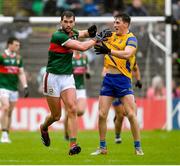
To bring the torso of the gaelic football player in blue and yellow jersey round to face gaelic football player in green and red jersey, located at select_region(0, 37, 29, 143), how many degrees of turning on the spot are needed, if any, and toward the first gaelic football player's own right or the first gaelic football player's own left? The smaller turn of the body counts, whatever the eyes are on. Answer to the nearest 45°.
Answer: approximately 90° to the first gaelic football player's own right

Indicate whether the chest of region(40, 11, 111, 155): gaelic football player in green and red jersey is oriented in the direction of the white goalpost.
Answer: no

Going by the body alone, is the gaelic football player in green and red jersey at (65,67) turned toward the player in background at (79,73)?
no

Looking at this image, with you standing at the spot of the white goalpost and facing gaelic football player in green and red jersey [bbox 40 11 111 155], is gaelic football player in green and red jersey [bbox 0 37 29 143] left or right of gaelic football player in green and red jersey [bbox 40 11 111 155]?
right

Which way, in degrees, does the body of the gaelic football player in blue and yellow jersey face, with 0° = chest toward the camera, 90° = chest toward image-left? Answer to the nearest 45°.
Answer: approximately 45°

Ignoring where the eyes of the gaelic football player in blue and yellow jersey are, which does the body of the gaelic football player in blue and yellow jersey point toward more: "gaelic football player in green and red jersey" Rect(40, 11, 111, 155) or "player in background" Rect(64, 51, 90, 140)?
the gaelic football player in green and red jersey

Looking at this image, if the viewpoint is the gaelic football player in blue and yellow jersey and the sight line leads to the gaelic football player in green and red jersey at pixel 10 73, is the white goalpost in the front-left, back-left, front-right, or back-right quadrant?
front-right

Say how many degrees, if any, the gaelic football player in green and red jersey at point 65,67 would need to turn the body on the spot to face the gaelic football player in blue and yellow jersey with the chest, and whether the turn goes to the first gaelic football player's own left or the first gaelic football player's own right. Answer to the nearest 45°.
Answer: approximately 45° to the first gaelic football player's own left

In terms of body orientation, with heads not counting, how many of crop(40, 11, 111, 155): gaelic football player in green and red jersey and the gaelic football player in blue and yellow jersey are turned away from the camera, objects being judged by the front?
0

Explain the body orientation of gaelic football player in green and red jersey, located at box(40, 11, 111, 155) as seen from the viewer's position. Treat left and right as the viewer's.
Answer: facing the viewer and to the right of the viewer

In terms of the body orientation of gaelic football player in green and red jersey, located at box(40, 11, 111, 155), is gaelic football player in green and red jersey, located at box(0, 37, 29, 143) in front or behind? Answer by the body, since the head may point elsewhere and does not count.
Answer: behind
